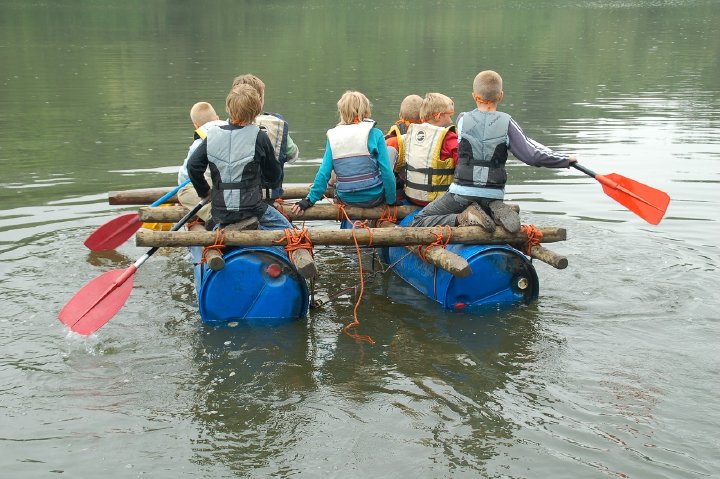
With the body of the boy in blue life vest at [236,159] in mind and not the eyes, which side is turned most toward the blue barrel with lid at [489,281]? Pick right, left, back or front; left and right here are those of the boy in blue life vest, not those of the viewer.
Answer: right

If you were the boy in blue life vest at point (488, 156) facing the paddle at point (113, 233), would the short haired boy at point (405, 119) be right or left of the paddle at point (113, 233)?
right

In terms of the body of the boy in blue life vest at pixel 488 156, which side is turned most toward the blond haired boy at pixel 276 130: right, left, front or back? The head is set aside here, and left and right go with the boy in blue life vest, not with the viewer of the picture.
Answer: left

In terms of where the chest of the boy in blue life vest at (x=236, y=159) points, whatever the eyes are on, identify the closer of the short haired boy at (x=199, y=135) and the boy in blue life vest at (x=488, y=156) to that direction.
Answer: the short haired boy

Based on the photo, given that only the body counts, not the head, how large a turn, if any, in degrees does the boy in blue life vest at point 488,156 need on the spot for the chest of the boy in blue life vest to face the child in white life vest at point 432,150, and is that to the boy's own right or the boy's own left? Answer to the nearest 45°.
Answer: approximately 45° to the boy's own left

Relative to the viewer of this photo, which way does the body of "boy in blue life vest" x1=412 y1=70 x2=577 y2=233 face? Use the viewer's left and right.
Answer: facing away from the viewer

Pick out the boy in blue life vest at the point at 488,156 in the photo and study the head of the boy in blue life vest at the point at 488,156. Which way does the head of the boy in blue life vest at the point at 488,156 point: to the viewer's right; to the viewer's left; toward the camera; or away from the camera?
away from the camera

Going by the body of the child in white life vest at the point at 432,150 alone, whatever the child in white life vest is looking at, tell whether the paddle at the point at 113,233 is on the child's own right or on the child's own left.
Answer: on the child's own left

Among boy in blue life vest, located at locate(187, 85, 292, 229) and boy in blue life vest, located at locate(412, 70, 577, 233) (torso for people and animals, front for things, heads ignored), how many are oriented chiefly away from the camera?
2

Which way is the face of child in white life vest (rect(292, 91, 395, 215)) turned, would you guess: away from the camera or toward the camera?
away from the camera

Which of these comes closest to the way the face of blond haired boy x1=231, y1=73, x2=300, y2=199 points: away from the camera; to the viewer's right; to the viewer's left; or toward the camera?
away from the camera
